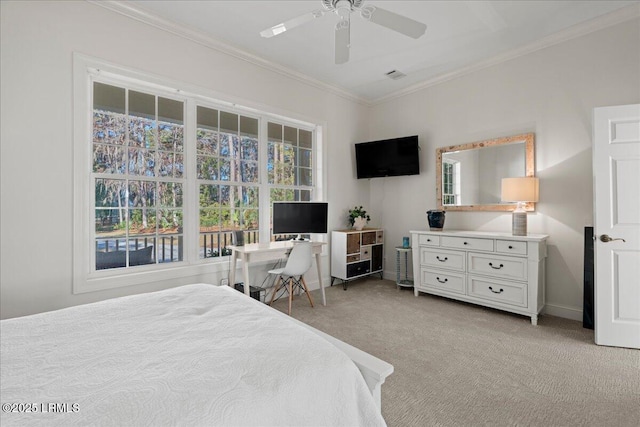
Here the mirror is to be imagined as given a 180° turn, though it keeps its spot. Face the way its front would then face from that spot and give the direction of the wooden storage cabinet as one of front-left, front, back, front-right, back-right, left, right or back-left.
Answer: back-left

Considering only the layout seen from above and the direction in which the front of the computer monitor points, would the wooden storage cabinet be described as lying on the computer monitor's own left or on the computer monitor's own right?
on the computer monitor's own left

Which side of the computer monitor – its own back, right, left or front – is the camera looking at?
front

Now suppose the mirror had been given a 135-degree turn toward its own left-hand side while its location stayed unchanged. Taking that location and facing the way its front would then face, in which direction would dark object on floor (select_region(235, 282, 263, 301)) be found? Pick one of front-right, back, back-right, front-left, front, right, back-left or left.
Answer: back-right

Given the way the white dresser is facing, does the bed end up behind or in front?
in front

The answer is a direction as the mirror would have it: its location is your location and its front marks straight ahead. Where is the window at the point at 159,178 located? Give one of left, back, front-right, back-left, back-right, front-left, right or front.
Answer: front

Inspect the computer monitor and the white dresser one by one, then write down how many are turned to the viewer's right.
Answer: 0

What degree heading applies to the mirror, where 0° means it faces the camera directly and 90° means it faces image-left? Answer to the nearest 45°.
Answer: approximately 45°

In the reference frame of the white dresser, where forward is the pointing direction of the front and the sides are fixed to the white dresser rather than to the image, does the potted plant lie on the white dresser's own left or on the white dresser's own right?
on the white dresser's own right

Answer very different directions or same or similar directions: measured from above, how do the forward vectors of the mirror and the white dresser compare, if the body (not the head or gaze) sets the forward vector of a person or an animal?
same or similar directions

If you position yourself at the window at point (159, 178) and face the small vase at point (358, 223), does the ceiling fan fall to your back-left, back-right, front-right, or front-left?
front-right

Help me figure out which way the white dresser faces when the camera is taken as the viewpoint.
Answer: facing the viewer and to the left of the viewer

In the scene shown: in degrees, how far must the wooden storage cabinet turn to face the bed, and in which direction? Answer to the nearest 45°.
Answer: approximately 45° to its right

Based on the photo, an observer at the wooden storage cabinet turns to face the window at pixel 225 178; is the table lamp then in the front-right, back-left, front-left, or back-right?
back-left

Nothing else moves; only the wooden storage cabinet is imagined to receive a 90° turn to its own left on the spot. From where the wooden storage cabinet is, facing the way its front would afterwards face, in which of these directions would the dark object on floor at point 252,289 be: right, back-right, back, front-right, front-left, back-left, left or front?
back

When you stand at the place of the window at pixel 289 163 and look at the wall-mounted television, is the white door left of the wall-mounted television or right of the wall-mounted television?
right

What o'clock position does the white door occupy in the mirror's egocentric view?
The white door is roughly at 9 o'clock from the mirror.

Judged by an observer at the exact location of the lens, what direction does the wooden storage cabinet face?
facing the viewer and to the right of the viewer

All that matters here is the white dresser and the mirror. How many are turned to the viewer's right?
0
